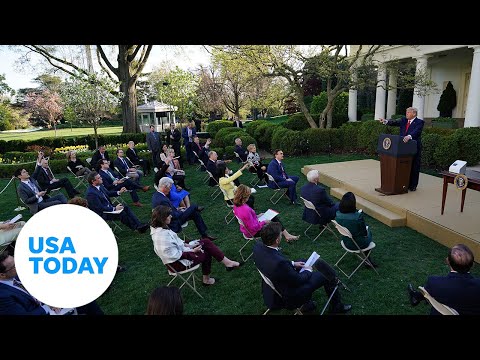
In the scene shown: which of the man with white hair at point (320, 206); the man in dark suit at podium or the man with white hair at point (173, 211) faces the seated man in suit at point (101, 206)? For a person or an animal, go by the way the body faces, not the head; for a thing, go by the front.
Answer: the man in dark suit at podium

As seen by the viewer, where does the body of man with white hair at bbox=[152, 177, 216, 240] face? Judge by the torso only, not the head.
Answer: to the viewer's right

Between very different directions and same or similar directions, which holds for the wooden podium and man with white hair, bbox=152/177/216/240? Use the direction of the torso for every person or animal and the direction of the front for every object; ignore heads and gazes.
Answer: very different directions

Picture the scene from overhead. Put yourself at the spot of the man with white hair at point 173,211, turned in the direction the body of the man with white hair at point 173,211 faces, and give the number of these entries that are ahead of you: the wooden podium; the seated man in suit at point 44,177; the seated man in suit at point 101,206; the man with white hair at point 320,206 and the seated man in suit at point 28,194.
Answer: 2

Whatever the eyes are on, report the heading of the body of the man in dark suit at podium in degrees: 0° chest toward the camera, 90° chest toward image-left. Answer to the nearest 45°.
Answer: approximately 45°

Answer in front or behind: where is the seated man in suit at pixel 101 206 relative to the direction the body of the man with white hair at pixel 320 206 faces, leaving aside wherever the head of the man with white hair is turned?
behind

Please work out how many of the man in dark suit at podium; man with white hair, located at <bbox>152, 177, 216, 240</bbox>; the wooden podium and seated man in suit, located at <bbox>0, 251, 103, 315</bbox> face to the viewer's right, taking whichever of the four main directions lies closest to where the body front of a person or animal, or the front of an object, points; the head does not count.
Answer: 2

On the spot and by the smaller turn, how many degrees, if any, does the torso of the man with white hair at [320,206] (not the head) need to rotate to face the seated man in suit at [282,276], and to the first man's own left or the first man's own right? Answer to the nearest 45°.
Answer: approximately 135° to the first man's own right

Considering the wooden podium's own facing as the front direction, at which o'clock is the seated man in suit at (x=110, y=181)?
The seated man in suit is roughly at 1 o'clock from the wooden podium.

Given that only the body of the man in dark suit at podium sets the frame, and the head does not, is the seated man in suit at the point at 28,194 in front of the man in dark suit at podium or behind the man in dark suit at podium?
in front

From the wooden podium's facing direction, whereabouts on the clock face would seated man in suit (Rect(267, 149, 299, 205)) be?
The seated man in suit is roughly at 1 o'clock from the wooden podium.

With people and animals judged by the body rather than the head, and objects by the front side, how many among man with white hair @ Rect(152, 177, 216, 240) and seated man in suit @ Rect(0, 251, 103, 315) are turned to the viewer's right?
2

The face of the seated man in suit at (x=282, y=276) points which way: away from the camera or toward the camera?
away from the camera

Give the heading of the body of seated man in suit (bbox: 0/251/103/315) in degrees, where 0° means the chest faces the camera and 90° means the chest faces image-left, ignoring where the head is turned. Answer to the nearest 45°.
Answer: approximately 270°
